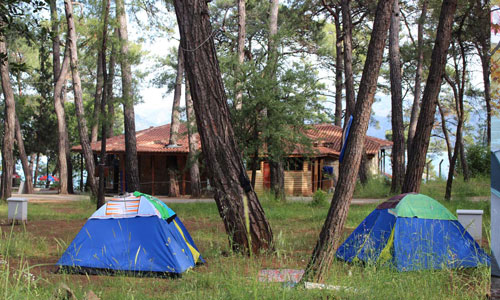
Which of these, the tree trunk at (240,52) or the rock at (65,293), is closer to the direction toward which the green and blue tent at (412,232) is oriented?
the rock

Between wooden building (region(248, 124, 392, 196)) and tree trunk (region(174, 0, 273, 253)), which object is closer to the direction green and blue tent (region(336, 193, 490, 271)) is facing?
the tree trunk

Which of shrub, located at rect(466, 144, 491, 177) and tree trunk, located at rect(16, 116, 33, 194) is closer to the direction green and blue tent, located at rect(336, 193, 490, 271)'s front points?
the tree trunk

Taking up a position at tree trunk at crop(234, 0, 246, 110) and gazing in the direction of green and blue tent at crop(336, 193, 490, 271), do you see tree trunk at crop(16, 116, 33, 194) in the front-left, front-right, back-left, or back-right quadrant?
back-right

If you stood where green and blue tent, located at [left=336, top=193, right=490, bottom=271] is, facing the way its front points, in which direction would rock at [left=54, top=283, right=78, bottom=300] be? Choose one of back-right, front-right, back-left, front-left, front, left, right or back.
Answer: front

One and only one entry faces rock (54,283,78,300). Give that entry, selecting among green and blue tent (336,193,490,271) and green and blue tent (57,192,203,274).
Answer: green and blue tent (336,193,490,271)

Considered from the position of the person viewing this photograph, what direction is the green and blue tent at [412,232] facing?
facing the viewer and to the left of the viewer
